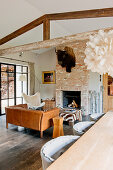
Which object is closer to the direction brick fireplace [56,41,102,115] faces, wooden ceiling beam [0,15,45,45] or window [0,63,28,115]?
the wooden ceiling beam

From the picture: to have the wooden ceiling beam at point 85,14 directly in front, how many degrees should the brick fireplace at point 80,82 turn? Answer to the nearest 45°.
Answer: approximately 45° to its left

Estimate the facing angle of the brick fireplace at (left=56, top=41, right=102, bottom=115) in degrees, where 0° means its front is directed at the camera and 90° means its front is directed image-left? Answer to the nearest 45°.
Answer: approximately 45°

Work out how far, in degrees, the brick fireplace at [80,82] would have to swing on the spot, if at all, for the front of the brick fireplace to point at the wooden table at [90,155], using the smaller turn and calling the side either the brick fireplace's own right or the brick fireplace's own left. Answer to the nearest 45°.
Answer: approximately 45° to the brick fireplace's own left

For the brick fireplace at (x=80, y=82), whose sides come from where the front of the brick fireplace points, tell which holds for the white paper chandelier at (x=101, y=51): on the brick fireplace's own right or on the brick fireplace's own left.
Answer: on the brick fireplace's own left

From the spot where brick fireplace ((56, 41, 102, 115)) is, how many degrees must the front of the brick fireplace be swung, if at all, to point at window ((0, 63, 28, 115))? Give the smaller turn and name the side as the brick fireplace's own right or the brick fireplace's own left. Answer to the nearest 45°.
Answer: approximately 45° to the brick fireplace's own right
